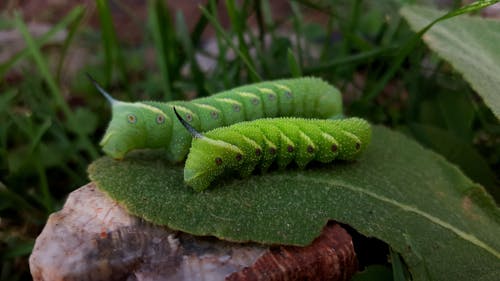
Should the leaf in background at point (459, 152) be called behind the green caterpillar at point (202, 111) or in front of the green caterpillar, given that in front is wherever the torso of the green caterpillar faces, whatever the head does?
in front

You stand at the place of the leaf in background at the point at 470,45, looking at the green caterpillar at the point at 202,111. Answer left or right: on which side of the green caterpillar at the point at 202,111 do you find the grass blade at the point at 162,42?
right

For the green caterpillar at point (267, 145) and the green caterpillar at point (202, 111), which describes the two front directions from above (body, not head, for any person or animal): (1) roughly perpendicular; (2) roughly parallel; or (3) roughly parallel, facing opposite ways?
roughly parallel

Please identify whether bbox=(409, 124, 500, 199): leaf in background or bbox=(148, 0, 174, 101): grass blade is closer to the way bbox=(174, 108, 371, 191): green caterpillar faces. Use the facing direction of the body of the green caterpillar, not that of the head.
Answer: the leaf in background

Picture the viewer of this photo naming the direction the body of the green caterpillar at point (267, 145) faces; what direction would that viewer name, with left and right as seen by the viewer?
facing to the right of the viewer

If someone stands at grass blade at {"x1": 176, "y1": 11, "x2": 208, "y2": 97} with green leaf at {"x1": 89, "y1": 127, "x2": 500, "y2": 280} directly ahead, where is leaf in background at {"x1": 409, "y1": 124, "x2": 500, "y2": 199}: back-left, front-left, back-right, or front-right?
front-left

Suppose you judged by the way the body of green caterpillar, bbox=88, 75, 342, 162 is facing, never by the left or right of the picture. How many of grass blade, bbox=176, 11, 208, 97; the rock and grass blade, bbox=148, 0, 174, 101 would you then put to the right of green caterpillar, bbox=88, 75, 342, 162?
1

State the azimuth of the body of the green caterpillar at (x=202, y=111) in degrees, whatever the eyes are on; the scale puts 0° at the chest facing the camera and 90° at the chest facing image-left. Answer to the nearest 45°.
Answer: approximately 270°

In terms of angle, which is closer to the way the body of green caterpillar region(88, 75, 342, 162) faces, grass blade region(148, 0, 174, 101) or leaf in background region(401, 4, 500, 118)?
the leaf in background

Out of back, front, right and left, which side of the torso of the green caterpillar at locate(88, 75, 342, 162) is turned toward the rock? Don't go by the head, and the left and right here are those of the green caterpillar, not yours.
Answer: right

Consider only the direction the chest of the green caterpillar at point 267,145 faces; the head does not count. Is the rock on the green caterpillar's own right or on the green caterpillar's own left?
on the green caterpillar's own right

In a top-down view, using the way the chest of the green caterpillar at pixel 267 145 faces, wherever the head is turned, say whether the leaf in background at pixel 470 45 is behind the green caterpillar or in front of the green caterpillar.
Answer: in front

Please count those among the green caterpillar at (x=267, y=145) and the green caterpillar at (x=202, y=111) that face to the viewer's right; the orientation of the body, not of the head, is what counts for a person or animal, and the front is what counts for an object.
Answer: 2

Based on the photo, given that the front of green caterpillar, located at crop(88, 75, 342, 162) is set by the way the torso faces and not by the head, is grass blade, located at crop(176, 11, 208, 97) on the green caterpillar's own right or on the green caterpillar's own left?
on the green caterpillar's own left

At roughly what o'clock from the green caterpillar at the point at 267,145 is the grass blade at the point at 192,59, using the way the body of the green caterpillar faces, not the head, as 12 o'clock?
The grass blade is roughly at 8 o'clock from the green caterpillar.
